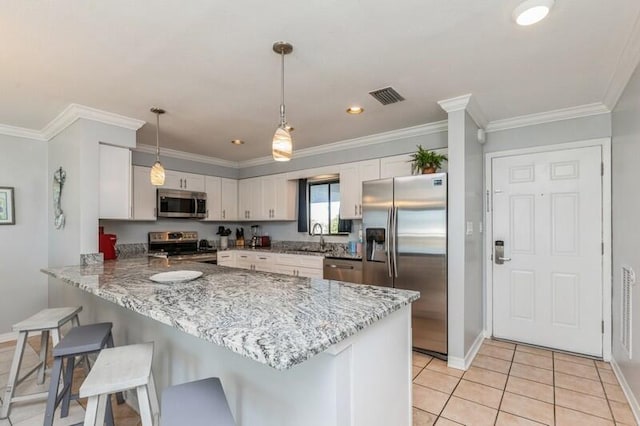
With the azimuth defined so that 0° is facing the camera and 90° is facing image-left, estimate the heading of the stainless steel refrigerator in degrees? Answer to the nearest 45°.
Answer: approximately 45°

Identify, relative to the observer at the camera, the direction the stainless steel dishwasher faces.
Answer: facing the viewer and to the left of the viewer

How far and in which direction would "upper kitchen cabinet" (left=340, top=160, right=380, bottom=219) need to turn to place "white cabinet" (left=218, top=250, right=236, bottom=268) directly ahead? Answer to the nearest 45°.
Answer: approximately 45° to its right

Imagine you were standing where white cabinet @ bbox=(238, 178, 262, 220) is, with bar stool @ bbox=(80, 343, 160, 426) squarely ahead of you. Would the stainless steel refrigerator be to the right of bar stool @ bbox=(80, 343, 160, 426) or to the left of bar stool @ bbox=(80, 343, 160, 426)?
left

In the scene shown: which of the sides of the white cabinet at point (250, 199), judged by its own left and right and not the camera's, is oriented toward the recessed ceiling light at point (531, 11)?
front

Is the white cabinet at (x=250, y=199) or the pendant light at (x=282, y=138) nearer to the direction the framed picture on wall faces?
the pendant light

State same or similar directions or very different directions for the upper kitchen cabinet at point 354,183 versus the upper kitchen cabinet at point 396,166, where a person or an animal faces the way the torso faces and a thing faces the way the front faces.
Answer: same or similar directions

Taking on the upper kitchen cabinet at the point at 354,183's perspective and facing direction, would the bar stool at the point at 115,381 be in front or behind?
in front

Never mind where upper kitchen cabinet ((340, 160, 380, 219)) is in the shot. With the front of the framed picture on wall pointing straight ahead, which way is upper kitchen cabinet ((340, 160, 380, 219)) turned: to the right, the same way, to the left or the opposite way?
to the right

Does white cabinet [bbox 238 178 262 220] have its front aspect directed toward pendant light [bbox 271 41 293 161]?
yes

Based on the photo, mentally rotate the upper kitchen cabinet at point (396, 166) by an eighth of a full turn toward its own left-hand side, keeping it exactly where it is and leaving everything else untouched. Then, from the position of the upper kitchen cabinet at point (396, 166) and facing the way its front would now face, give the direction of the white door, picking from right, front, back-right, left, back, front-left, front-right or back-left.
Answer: left

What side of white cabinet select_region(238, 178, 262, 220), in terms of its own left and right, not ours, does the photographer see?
front
